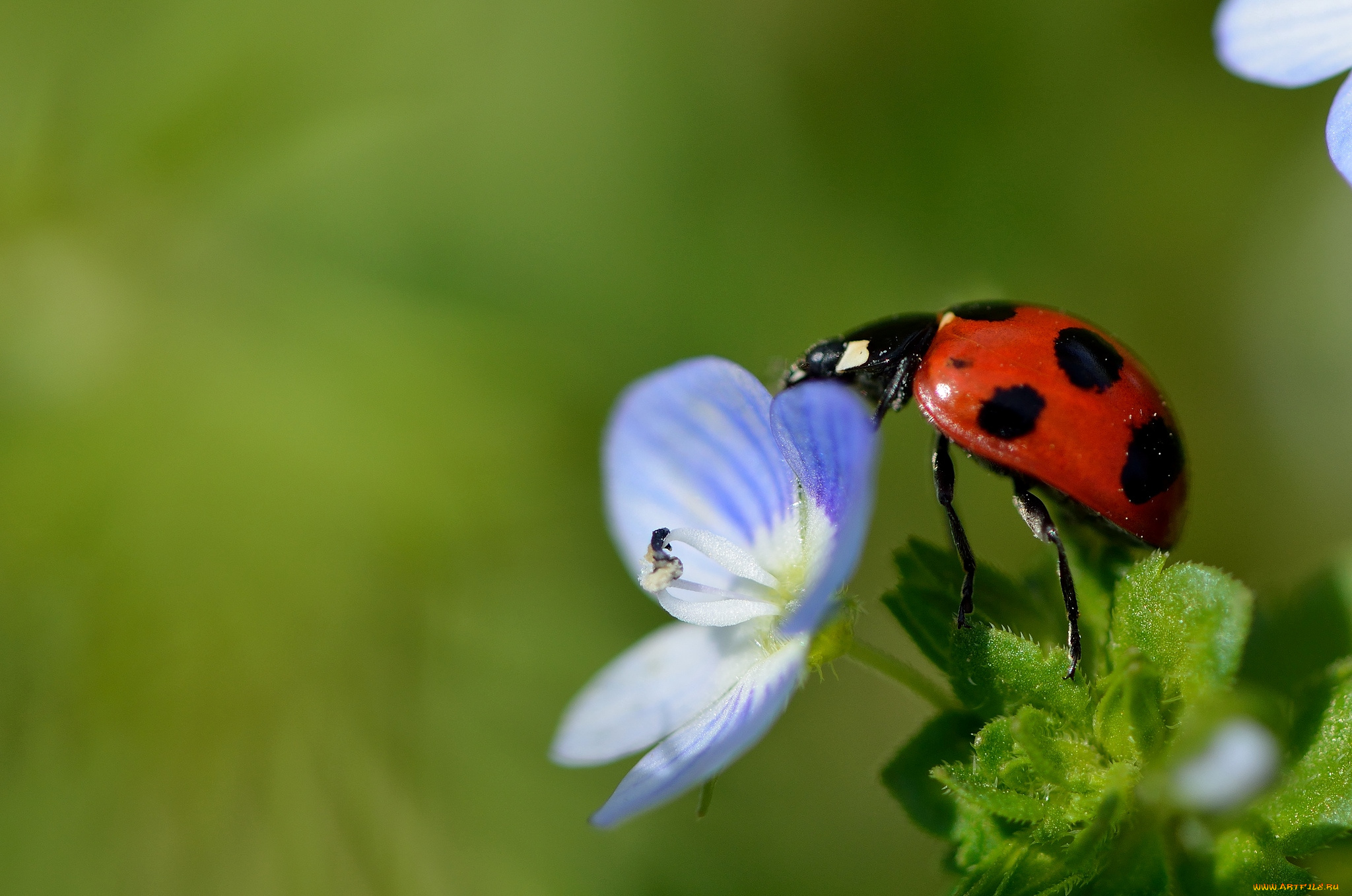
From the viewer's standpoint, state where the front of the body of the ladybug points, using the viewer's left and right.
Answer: facing to the left of the viewer
